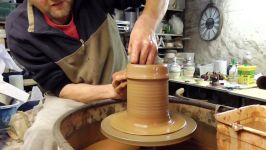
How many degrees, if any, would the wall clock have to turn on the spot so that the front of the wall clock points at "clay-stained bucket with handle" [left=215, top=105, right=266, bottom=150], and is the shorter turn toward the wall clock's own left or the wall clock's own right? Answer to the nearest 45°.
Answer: approximately 45° to the wall clock's own left

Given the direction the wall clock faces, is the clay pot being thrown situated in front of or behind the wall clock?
in front
